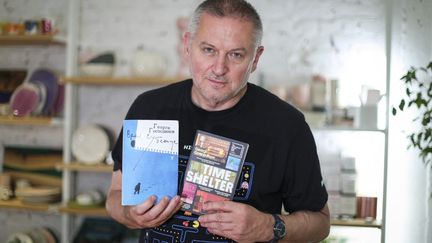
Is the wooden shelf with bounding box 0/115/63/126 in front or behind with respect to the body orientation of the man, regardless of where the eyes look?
behind

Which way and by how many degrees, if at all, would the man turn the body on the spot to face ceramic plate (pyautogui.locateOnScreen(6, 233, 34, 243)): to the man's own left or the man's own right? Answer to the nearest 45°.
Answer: approximately 135° to the man's own right

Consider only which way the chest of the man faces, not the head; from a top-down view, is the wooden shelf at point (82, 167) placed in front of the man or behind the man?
behind

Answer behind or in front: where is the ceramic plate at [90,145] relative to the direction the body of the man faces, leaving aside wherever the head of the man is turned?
behind

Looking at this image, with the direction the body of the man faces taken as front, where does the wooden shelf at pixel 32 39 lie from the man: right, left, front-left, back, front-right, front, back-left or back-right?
back-right

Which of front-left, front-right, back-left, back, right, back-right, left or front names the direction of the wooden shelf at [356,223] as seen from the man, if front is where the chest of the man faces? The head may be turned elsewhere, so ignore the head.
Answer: back-left

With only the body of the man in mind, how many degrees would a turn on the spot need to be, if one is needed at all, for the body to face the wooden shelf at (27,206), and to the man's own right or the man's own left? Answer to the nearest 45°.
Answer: approximately 135° to the man's own right

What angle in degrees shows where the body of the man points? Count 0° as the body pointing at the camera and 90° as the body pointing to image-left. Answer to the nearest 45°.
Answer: approximately 0°

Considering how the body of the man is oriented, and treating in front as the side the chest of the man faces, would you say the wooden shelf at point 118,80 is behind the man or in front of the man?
behind

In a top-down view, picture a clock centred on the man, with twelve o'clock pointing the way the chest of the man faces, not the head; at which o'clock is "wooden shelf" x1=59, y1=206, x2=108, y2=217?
The wooden shelf is roughly at 5 o'clock from the man.

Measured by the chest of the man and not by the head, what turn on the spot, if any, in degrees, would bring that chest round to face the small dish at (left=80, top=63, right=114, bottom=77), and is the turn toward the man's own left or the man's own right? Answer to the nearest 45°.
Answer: approximately 135° to the man's own right
